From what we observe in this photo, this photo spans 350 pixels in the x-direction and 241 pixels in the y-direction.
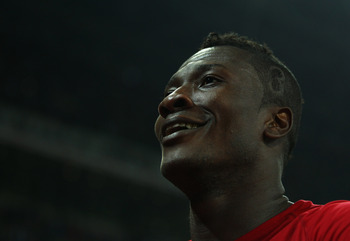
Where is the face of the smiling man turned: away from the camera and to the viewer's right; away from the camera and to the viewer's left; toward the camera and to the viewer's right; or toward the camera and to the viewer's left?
toward the camera and to the viewer's left
